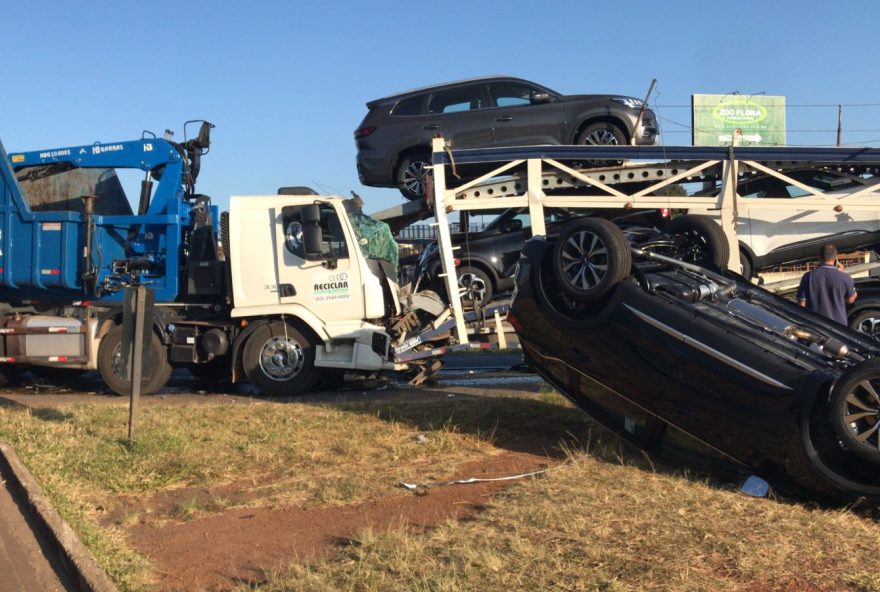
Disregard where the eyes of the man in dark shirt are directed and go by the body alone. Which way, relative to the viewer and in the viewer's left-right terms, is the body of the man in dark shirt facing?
facing away from the viewer

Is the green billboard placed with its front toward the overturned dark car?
yes

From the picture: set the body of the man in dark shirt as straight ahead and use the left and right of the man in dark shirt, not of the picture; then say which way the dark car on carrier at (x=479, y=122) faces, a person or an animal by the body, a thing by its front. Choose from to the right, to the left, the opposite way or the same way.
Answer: to the right

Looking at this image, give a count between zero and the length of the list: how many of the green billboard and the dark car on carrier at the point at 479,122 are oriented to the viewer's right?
1

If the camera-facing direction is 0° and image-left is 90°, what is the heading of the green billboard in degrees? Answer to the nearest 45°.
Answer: approximately 0°

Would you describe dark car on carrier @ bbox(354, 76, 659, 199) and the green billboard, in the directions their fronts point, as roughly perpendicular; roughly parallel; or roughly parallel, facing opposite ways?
roughly perpendicular

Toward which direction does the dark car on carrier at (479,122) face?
to the viewer's right

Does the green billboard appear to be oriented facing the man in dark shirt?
yes

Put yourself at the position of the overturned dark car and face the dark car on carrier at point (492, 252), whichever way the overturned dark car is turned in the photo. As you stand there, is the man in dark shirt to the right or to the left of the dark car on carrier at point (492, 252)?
right
